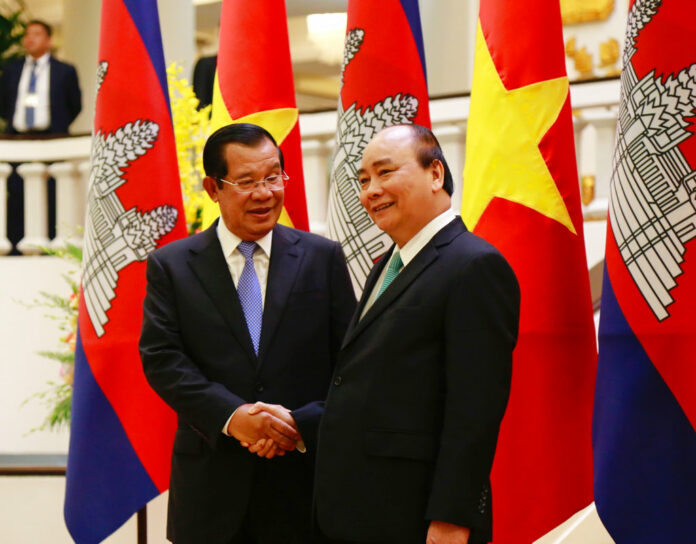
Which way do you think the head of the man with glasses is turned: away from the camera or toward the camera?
toward the camera

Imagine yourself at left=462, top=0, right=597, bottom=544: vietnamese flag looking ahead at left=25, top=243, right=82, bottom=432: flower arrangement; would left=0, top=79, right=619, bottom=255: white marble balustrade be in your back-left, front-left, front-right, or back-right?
front-right

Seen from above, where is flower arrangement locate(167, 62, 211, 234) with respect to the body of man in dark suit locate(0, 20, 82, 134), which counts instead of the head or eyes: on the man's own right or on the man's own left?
on the man's own left

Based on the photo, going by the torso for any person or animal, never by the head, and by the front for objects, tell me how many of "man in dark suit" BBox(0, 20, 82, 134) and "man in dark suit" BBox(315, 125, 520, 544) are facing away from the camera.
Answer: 0

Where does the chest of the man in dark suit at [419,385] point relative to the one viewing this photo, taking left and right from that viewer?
facing the viewer and to the left of the viewer

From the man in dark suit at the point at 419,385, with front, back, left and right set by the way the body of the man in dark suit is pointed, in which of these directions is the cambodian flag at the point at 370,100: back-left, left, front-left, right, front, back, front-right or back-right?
back-right

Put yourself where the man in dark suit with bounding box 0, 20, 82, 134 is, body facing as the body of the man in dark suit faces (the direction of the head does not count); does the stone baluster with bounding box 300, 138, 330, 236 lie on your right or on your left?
on your left

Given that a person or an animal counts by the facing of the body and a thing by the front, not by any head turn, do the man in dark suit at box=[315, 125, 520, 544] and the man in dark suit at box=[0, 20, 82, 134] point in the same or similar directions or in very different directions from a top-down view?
same or similar directions

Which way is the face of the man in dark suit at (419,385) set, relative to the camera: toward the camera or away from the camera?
toward the camera

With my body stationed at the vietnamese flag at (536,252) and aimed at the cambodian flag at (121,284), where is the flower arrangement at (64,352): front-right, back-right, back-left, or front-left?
front-right

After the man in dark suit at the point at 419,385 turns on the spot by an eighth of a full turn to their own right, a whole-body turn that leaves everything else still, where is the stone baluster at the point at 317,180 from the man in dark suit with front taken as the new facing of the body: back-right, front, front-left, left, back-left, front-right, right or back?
right
